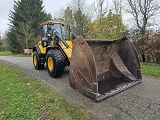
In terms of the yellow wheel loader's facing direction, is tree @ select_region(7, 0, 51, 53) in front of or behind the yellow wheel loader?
behind

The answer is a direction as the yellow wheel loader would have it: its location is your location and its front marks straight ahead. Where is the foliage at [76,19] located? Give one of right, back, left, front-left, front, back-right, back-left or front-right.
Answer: back-left

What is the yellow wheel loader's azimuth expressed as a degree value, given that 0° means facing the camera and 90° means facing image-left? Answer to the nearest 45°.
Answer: approximately 315°

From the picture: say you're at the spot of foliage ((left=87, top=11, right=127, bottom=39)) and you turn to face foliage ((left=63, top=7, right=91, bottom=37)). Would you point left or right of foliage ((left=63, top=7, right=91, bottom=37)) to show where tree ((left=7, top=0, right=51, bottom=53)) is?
left

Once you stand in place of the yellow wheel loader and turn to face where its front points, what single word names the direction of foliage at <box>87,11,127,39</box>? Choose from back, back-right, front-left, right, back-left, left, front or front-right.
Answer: back-left
